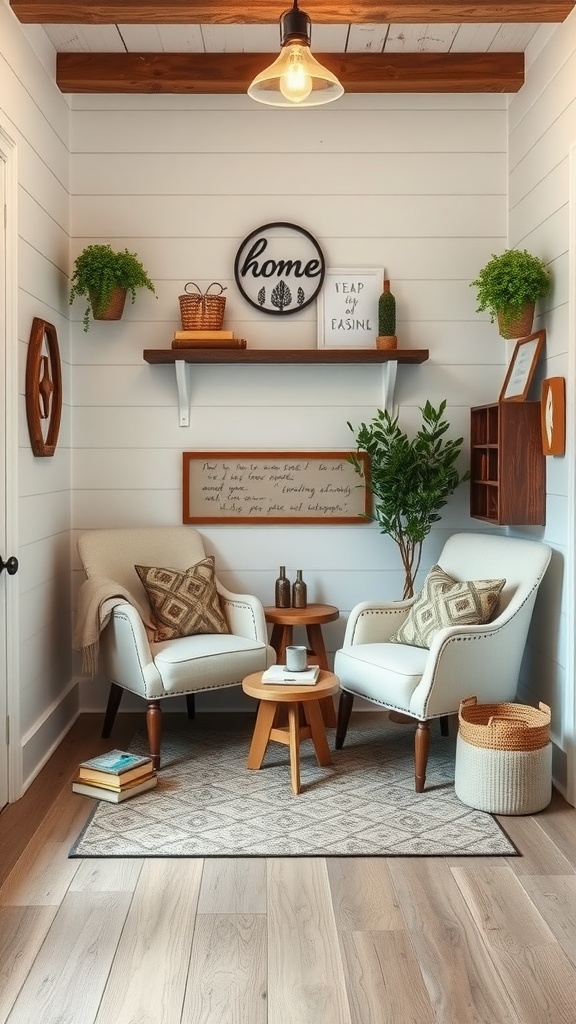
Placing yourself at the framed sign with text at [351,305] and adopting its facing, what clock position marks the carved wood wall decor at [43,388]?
The carved wood wall decor is roughly at 2 o'clock from the framed sign with text.

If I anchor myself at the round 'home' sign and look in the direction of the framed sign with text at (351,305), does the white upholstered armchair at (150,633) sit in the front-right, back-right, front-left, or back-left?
back-right

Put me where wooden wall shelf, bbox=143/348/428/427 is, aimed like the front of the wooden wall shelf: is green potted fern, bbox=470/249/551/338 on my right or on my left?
on my left

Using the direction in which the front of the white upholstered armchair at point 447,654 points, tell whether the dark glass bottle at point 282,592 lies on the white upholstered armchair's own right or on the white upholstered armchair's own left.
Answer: on the white upholstered armchair's own right

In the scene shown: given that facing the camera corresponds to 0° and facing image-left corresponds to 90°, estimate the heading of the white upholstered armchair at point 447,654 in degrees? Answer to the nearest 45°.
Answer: approximately 45°
